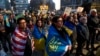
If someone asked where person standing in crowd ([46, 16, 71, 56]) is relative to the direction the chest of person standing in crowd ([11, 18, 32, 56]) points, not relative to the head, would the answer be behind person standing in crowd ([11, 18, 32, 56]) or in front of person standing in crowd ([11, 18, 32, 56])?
in front

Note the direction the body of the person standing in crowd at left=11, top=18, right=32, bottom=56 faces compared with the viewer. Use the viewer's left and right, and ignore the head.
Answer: facing the viewer and to the right of the viewer

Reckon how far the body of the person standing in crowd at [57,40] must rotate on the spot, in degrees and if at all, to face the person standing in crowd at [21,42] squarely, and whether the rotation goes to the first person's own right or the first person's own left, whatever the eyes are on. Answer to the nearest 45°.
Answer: approximately 135° to the first person's own right

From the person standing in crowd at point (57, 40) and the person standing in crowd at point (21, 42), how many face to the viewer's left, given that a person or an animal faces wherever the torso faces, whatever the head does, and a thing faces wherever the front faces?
0

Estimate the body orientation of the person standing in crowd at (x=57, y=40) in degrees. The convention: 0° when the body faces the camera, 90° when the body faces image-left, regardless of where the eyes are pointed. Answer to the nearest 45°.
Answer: approximately 315°
